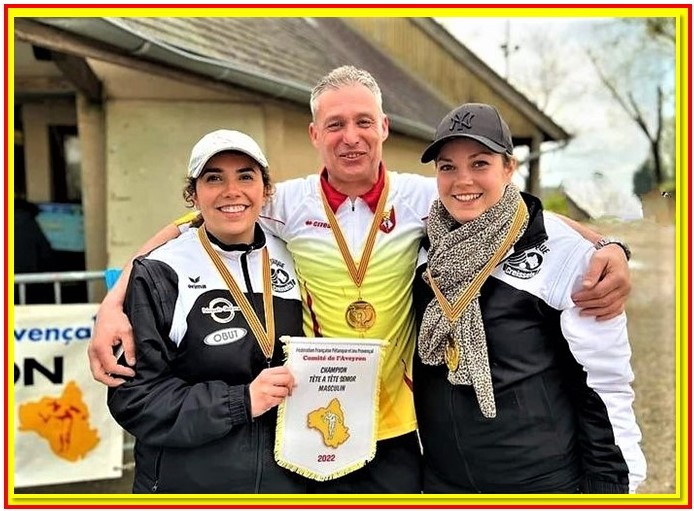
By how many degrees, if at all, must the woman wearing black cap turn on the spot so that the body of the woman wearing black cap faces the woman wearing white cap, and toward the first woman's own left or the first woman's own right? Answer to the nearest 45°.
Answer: approximately 45° to the first woman's own right

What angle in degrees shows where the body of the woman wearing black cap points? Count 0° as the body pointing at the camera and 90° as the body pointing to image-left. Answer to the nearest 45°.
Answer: approximately 45°
